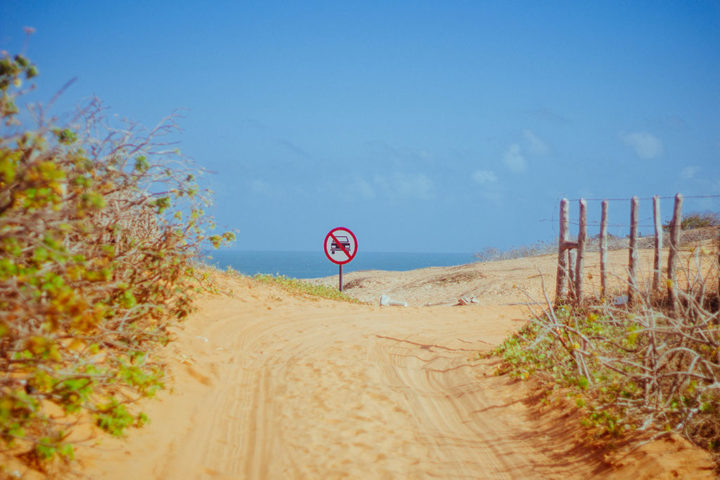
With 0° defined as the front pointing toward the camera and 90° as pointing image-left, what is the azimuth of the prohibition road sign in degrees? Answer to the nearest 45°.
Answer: approximately 0°

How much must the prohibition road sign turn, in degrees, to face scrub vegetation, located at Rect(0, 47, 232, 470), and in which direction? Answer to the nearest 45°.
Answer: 0° — it already faces it

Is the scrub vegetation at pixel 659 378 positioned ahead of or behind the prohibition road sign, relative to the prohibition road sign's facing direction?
ahead
